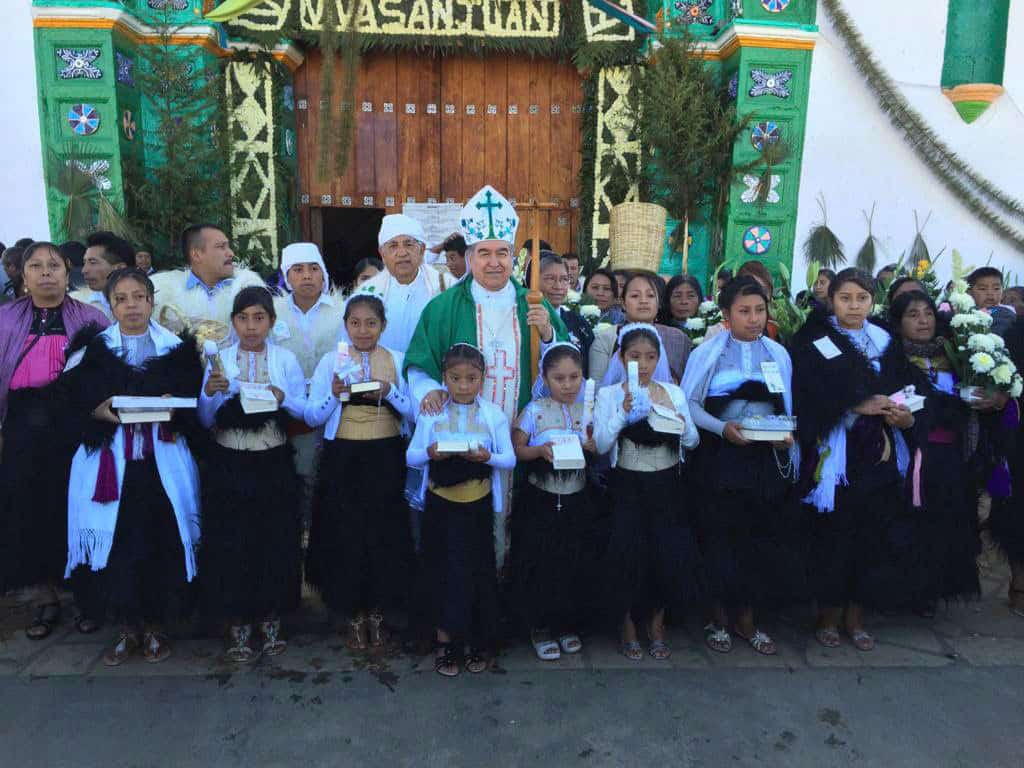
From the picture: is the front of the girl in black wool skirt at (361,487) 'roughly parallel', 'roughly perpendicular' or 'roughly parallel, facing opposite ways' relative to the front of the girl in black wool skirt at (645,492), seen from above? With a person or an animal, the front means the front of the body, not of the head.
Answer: roughly parallel

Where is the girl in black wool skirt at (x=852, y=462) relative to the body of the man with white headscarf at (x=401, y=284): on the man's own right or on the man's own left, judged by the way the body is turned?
on the man's own left

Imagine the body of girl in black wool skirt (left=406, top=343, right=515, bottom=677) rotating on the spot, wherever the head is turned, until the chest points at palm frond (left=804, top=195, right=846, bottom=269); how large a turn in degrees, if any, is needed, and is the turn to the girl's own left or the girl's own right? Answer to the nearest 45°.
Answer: approximately 135° to the girl's own left

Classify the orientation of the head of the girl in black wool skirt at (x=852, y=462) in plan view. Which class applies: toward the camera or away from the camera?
toward the camera

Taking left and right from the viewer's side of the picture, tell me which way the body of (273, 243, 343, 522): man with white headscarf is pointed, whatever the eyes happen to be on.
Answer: facing the viewer

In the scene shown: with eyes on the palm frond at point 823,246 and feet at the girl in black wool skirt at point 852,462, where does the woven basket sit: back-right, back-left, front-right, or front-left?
front-left

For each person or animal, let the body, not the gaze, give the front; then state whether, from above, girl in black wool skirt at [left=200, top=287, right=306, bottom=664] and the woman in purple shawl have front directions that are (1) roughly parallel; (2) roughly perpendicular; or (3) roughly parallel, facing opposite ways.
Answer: roughly parallel

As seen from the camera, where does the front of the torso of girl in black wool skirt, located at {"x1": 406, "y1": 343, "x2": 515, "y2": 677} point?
toward the camera

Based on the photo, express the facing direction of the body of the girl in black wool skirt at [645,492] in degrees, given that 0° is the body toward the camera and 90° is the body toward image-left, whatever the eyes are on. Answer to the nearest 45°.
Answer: approximately 0°

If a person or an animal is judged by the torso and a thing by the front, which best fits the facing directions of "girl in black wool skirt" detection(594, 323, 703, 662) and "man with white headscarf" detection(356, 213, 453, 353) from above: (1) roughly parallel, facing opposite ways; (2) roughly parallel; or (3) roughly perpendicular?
roughly parallel

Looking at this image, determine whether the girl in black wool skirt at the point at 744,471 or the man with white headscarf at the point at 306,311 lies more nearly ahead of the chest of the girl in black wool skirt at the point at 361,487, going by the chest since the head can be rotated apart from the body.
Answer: the girl in black wool skirt

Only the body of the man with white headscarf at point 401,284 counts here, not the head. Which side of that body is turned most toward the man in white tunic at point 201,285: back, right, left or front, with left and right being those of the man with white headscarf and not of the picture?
right

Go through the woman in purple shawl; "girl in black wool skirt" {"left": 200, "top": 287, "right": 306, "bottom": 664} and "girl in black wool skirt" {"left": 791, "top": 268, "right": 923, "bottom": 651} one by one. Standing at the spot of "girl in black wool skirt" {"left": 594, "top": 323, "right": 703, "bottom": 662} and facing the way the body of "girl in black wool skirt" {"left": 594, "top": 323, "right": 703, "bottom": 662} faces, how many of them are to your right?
2

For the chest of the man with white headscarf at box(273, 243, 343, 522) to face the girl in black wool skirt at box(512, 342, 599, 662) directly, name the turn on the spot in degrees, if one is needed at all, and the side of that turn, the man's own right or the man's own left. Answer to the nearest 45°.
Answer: approximately 45° to the man's own left

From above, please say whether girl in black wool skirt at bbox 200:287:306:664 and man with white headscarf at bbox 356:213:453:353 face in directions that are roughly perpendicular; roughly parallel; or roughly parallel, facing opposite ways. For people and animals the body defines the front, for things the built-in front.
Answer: roughly parallel

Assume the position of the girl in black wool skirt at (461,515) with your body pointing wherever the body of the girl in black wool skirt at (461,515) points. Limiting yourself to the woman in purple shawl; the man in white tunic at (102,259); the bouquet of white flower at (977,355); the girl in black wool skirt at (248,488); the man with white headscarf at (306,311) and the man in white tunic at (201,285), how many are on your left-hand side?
1

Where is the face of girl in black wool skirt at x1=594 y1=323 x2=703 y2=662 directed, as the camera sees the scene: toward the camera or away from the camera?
toward the camera

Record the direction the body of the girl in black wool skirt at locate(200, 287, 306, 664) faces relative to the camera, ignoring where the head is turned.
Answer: toward the camera

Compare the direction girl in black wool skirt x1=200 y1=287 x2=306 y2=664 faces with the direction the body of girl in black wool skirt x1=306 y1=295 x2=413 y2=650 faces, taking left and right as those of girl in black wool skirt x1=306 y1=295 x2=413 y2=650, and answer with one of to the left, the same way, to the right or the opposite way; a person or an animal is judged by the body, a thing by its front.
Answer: the same way
